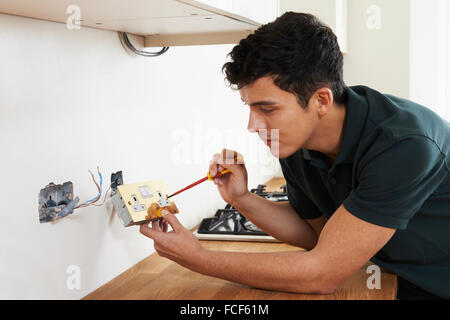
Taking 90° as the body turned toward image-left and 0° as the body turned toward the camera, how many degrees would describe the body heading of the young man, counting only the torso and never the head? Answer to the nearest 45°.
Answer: approximately 90°

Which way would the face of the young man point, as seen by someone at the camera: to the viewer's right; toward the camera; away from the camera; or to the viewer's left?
to the viewer's left
